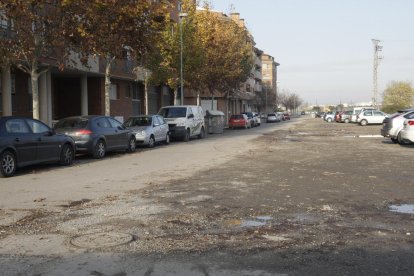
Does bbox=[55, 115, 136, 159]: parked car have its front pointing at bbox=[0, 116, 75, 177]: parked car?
no

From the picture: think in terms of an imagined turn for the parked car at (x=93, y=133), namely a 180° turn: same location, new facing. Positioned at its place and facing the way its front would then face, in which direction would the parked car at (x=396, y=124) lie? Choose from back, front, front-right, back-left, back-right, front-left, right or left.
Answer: back-left

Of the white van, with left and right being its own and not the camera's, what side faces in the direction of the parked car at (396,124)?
left

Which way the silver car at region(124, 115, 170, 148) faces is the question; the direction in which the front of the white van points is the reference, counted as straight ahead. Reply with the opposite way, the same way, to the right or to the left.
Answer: the same way

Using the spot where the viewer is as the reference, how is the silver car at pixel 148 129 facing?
facing the viewer and to the left of the viewer

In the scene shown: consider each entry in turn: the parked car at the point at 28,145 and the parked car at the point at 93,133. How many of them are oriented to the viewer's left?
0

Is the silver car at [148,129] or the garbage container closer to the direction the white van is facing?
the silver car

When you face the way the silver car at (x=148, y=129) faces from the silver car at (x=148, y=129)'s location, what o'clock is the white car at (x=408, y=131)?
The white car is roughly at 8 o'clock from the silver car.

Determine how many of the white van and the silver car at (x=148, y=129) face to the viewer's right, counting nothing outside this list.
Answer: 0

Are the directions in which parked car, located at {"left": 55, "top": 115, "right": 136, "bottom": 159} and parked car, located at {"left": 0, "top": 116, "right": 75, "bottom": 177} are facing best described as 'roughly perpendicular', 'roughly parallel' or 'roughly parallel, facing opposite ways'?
roughly parallel

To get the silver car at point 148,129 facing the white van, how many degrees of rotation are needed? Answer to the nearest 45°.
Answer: approximately 180°
